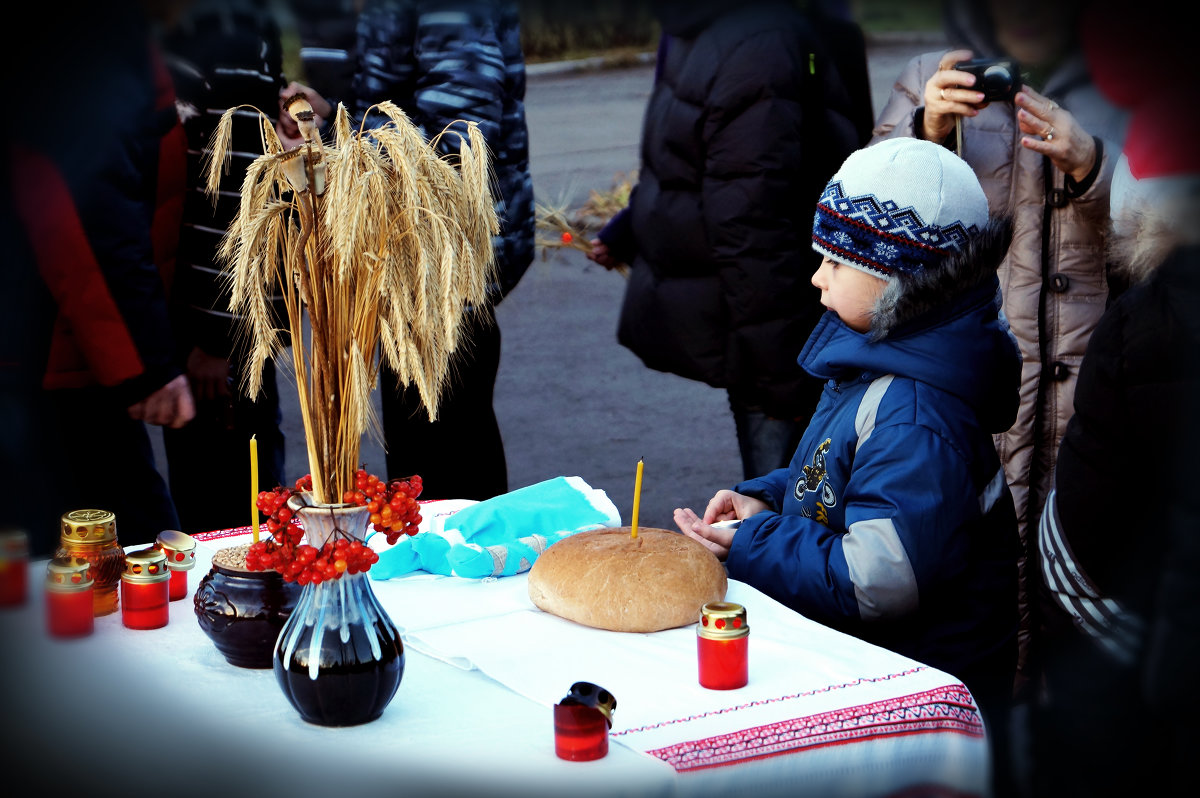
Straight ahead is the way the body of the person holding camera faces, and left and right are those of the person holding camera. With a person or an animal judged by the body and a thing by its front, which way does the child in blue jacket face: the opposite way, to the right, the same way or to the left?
to the right

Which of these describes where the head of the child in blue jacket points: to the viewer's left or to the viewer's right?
to the viewer's left

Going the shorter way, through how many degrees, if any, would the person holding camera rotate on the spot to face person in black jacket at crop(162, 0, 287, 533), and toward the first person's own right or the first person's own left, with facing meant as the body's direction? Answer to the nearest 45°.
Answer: approximately 90° to the first person's own right

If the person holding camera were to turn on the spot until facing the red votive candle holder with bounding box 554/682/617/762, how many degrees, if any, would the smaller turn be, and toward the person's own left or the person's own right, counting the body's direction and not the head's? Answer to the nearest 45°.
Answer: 0° — they already face it

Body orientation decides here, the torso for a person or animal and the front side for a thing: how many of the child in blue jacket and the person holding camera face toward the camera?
1

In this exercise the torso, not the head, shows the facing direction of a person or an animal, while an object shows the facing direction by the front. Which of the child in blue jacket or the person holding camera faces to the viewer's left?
the child in blue jacket

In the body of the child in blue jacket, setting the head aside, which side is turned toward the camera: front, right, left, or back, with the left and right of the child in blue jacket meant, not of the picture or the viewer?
left

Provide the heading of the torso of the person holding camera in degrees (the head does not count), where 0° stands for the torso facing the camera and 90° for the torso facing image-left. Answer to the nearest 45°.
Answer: approximately 0°

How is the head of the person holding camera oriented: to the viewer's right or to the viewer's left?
to the viewer's left
